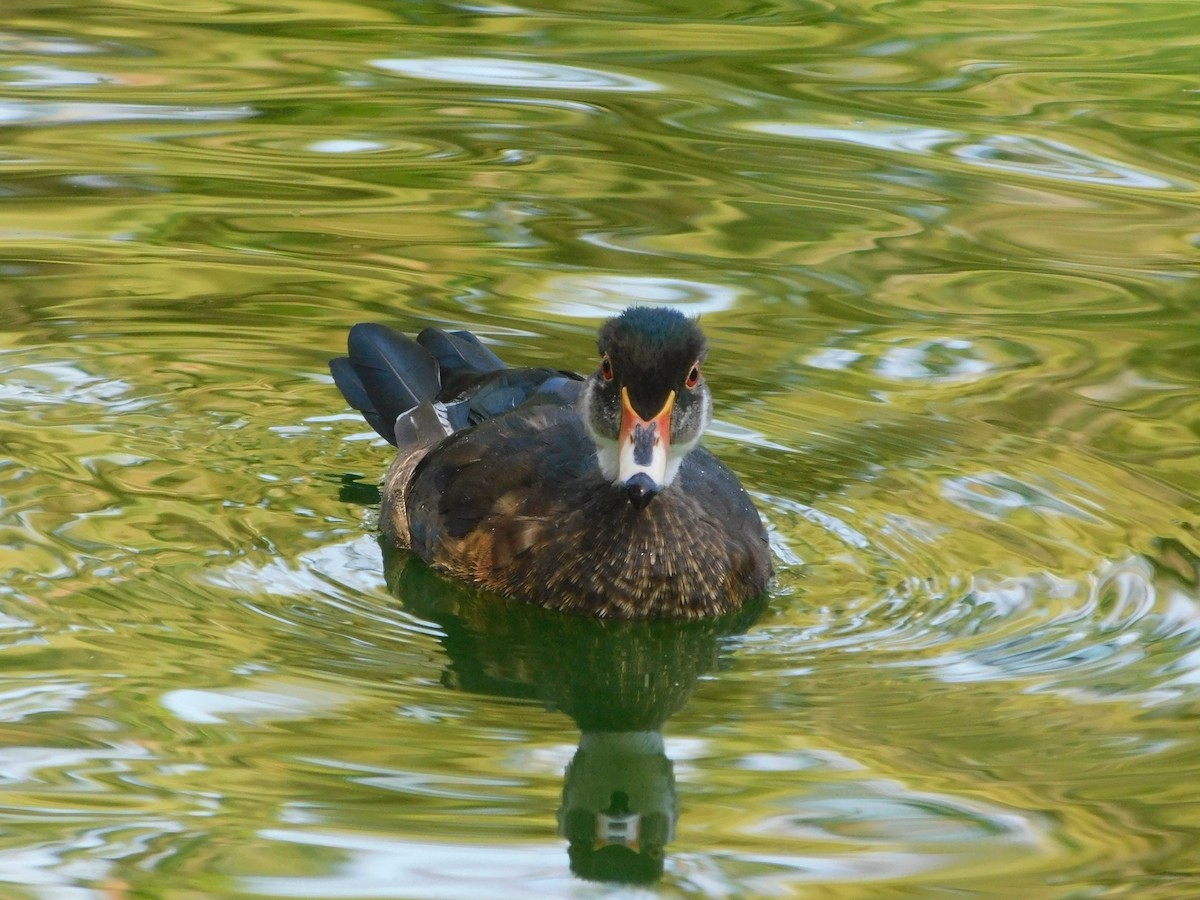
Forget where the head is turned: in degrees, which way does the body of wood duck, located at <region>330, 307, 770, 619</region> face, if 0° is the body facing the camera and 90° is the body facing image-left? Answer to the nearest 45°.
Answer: approximately 315°
